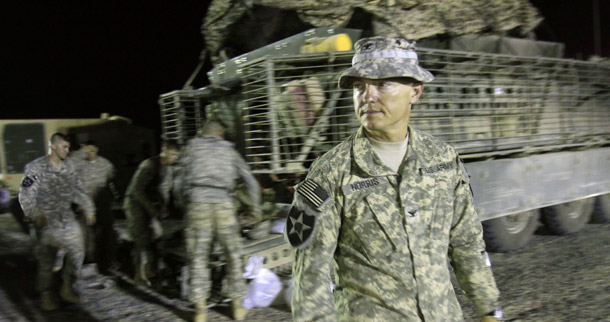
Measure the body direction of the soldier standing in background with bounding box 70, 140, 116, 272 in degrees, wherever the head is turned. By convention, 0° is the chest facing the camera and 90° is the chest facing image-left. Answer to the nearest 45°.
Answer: approximately 0°

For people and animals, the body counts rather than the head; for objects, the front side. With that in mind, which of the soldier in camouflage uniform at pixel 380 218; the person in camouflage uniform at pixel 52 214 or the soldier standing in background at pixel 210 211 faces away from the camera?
the soldier standing in background at pixel 210 211

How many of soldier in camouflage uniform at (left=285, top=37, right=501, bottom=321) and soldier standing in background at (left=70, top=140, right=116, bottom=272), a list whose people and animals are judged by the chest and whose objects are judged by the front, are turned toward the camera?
2

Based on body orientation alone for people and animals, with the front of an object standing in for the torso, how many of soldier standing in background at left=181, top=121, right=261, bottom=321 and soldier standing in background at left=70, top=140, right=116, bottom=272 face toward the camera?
1

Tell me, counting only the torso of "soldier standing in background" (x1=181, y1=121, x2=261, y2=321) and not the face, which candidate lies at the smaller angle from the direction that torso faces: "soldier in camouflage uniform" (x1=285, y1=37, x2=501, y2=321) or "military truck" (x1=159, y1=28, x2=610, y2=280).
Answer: the military truck

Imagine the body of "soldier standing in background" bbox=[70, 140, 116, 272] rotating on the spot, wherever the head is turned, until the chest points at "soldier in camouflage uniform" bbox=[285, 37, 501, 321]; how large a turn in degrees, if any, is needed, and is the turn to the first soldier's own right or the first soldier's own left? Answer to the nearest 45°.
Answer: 0° — they already face them

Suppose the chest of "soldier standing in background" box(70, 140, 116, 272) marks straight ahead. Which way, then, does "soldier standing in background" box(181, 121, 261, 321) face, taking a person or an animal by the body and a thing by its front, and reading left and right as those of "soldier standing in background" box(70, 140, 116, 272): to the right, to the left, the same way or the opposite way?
the opposite way

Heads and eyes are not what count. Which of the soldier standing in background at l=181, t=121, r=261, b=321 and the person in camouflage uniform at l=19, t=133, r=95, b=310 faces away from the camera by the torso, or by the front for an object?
the soldier standing in background at l=181, t=121, r=261, b=321

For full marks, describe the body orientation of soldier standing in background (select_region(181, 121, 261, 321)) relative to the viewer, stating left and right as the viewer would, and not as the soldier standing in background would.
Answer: facing away from the viewer
